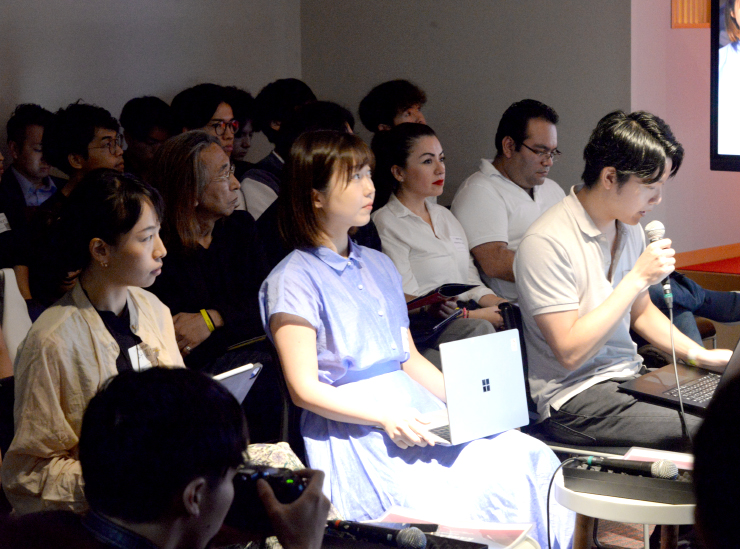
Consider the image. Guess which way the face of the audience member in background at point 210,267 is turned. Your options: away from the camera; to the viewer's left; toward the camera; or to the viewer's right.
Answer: to the viewer's right

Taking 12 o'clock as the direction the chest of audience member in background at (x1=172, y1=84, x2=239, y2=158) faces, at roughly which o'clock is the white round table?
The white round table is roughly at 1 o'clock from the audience member in background.

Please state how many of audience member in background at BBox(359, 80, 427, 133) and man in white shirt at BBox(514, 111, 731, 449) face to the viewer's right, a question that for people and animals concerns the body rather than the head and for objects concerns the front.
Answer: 2

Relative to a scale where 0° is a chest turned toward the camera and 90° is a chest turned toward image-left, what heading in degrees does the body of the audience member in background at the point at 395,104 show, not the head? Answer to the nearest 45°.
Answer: approximately 270°

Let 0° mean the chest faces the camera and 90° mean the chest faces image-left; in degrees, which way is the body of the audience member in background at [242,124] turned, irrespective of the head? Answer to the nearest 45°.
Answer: approximately 315°

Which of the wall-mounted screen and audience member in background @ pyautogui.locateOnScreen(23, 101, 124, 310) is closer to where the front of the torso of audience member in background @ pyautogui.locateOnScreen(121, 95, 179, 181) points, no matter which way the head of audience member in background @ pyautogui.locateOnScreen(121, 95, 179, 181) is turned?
the wall-mounted screen

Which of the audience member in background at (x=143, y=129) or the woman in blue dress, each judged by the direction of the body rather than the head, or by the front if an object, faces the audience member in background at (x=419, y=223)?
the audience member in background at (x=143, y=129)

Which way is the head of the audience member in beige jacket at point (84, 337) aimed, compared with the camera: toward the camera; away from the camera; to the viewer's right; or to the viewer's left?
to the viewer's right
